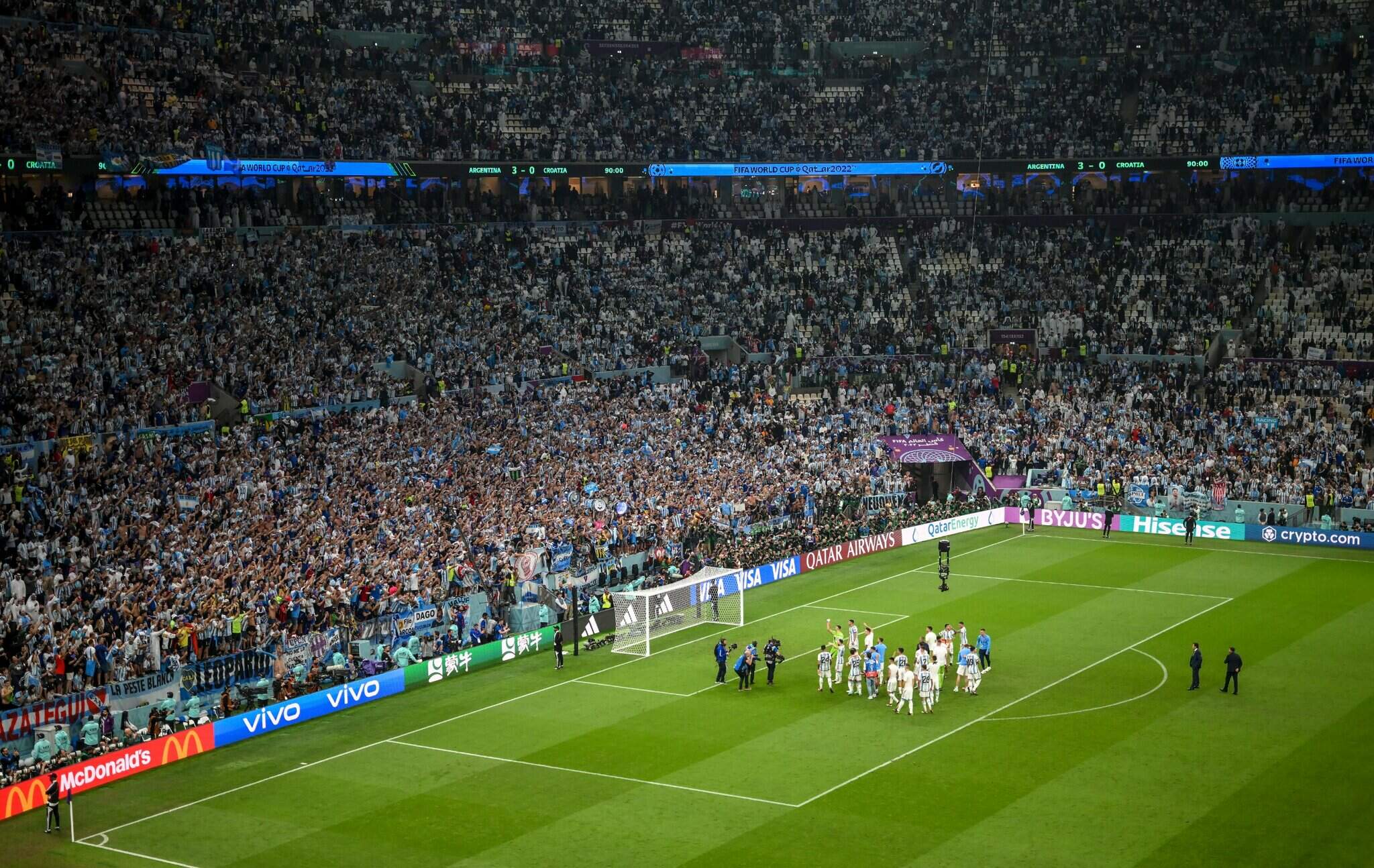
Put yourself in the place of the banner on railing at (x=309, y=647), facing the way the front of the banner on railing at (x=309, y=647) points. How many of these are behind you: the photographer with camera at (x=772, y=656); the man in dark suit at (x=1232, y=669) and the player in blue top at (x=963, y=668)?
0

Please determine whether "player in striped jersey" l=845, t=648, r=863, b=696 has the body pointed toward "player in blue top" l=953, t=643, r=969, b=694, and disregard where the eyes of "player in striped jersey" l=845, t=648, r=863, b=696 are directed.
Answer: no

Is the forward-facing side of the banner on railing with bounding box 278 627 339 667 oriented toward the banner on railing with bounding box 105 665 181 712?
no

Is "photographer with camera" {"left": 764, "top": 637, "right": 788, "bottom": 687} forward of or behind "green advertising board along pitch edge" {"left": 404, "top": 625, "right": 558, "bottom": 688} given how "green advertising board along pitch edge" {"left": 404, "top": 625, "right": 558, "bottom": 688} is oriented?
forward

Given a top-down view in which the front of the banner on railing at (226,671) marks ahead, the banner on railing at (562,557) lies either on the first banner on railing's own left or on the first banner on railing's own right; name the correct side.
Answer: on the first banner on railing's own left

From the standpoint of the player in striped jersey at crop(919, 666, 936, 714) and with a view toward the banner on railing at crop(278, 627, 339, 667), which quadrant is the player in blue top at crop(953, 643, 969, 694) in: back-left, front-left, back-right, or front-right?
back-right

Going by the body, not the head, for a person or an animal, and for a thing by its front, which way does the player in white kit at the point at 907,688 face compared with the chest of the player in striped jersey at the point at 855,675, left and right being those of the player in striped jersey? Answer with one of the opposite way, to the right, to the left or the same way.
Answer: the same way

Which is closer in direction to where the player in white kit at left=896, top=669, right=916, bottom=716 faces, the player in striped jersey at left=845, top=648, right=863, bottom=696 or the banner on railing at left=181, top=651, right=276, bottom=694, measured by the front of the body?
the player in striped jersey

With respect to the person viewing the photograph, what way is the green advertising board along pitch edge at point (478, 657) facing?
facing the viewer and to the right of the viewer

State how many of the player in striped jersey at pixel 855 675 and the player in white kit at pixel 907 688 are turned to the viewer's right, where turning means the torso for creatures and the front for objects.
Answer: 0

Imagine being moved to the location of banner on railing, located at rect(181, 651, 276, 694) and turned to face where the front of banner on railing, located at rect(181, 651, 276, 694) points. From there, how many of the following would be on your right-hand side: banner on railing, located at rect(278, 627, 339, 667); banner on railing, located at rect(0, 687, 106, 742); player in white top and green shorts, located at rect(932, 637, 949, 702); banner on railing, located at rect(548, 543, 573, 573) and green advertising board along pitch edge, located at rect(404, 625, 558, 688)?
1

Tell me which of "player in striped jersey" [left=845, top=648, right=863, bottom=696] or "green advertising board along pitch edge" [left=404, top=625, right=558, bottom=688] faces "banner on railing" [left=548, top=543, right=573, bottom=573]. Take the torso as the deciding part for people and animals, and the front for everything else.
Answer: the player in striped jersey

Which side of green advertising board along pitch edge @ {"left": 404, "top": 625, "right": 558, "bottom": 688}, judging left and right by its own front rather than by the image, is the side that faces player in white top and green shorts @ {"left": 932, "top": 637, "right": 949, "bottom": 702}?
front

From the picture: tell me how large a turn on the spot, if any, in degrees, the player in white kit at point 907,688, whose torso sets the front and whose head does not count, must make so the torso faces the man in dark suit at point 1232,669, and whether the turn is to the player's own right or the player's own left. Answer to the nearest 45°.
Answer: approximately 135° to the player's own right

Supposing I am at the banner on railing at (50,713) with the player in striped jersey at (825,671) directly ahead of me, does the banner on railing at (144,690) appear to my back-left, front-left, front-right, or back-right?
front-left

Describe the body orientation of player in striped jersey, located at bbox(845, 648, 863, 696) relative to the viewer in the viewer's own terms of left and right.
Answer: facing away from the viewer and to the left of the viewer

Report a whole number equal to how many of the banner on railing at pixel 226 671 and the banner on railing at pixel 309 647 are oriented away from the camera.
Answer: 0

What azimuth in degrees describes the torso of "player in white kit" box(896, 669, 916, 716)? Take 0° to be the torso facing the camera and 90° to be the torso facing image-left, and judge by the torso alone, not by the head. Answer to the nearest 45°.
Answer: approximately 135°

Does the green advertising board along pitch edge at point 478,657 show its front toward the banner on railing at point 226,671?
no

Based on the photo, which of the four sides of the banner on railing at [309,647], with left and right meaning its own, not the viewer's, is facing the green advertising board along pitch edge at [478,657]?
left
